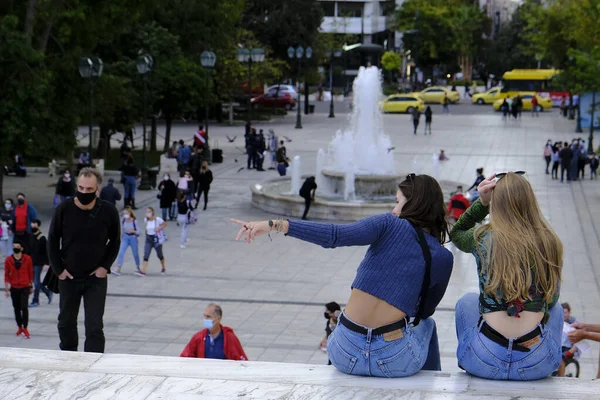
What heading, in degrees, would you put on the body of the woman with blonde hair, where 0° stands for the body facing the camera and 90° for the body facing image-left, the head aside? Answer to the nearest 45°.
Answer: approximately 180°

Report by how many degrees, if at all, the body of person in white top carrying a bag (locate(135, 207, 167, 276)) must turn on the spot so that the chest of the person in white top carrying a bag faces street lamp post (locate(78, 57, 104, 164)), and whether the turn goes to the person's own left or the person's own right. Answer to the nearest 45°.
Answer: approximately 135° to the person's own right

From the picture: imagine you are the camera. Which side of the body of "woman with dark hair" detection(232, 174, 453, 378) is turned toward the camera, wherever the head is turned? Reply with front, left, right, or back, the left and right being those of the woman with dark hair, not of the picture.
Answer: back

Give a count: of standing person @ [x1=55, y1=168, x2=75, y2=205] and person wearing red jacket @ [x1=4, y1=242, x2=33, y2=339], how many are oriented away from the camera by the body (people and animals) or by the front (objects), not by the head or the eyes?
0

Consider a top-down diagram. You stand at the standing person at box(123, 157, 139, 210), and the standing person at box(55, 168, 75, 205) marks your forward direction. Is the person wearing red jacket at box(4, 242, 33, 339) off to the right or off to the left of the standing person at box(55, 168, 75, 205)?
left

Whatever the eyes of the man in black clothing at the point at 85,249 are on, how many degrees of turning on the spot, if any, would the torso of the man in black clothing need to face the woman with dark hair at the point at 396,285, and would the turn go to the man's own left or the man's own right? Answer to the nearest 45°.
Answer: approximately 45° to the man's own left

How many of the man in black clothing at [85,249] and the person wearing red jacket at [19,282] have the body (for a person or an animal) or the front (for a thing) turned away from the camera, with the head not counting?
0

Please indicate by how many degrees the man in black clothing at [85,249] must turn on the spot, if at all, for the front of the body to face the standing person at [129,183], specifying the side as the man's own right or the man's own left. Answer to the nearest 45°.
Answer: approximately 180°

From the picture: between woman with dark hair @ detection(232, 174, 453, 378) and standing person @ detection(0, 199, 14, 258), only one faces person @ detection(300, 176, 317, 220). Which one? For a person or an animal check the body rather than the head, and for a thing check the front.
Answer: the woman with dark hair

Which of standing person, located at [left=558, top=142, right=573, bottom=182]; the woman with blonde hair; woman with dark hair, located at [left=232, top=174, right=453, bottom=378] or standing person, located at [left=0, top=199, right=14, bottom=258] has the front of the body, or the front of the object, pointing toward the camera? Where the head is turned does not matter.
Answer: standing person, located at [left=0, top=199, right=14, bottom=258]

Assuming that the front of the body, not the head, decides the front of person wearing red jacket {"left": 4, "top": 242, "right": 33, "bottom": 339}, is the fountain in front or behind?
behind

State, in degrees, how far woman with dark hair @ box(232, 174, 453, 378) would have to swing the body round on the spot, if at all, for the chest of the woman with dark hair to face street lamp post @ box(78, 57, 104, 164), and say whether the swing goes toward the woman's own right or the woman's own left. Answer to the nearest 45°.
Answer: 0° — they already face it

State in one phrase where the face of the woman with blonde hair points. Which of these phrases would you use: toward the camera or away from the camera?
away from the camera

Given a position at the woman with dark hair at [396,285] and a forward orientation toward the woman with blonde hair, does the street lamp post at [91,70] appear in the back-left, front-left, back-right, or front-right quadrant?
back-left

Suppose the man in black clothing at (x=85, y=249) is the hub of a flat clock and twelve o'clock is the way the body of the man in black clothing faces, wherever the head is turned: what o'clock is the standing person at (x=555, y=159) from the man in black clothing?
The standing person is roughly at 7 o'clock from the man in black clothing.
